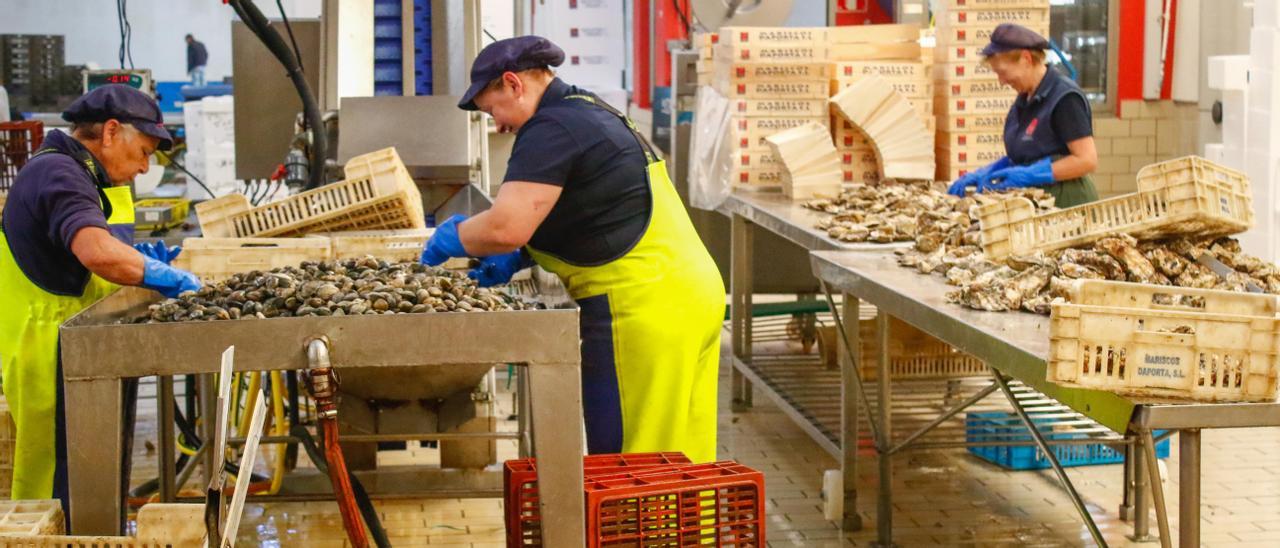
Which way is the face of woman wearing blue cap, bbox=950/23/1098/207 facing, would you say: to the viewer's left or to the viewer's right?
to the viewer's left

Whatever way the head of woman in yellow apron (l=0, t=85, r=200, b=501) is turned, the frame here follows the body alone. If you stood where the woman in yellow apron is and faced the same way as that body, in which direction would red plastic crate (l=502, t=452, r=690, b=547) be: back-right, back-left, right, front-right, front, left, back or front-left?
front-right

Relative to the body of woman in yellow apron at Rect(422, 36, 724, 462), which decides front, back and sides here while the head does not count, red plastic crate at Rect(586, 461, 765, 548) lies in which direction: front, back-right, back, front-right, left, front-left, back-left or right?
left

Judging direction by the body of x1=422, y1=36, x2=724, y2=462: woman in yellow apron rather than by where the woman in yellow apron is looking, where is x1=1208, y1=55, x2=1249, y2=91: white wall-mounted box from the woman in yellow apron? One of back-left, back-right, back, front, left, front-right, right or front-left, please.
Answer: back-right

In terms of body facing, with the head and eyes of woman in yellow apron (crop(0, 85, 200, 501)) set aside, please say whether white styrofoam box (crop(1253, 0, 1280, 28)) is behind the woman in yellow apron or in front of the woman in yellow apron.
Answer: in front

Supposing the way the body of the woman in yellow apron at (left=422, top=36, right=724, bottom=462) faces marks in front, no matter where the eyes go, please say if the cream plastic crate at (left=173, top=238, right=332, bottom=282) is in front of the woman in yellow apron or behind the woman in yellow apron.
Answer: in front

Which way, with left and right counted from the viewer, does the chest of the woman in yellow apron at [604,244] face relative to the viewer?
facing to the left of the viewer

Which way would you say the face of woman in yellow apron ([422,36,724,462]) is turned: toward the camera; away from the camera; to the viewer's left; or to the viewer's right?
to the viewer's left

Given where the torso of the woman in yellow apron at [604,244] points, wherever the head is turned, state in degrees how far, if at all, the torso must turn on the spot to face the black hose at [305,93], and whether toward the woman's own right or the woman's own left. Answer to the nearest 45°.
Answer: approximately 45° to the woman's own right

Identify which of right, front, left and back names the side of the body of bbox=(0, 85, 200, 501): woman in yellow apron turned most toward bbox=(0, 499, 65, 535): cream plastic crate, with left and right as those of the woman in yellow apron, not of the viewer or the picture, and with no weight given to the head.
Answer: right

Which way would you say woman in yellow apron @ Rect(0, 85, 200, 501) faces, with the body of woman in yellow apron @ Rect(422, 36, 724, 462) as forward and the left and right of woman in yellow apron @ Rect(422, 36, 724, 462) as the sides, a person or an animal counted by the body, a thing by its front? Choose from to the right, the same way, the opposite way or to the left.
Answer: the opposite way

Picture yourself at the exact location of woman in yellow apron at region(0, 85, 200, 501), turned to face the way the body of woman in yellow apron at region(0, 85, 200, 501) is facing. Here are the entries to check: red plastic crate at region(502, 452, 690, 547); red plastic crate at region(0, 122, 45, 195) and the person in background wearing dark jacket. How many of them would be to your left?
2

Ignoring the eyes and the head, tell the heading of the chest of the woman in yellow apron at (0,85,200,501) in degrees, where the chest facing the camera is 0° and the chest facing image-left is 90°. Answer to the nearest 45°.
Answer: approximately 270°

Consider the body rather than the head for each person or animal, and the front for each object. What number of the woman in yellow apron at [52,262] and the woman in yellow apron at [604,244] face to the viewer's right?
1

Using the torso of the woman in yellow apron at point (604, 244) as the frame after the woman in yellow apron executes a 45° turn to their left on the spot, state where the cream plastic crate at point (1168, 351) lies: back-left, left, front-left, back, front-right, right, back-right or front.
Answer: left

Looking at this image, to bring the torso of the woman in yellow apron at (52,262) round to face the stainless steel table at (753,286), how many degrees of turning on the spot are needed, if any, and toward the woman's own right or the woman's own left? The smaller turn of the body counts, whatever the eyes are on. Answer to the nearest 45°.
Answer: approximately 45° to the woman's own left
